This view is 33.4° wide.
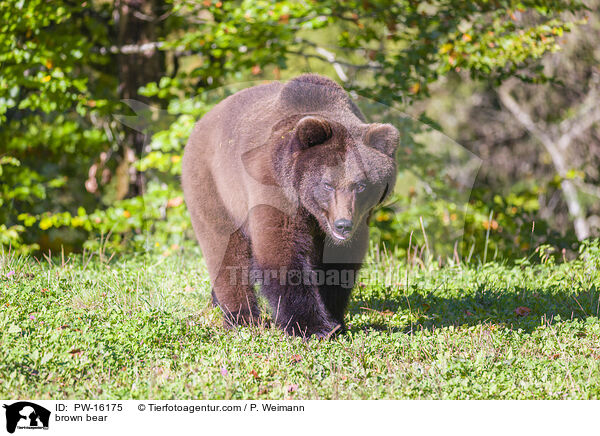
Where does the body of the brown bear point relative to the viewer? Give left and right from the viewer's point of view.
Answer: facing the viewer and to the right of the viewer
